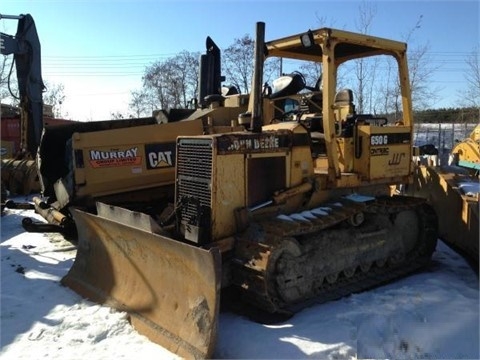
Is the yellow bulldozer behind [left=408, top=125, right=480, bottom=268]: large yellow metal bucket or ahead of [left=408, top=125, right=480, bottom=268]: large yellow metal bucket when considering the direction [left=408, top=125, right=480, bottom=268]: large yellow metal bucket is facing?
ahead

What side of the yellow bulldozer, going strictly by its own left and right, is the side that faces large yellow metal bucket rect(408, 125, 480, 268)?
back

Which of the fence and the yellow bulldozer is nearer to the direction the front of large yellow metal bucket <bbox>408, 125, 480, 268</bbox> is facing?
the yellow bulldozer

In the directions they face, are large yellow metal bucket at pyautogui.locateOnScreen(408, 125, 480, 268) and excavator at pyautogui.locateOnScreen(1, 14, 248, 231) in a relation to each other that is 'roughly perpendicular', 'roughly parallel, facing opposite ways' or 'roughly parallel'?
roughly parallel

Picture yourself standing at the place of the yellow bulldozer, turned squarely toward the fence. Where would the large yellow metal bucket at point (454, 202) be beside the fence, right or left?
right

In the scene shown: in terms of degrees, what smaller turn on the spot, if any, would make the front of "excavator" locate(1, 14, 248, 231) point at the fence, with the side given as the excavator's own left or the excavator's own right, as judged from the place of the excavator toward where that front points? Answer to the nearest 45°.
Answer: approximately 135° to the excavator's own right

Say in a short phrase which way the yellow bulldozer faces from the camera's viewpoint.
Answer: facing the viewer and to the left of the viewer

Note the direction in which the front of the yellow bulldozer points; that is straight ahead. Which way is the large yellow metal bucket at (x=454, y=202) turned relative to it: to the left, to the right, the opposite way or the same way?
the same way

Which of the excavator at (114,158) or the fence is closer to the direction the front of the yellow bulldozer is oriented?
the excavator

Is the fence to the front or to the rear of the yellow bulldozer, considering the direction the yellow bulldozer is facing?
to the rear

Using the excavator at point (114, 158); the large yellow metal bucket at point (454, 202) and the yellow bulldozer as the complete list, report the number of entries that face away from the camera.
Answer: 0
